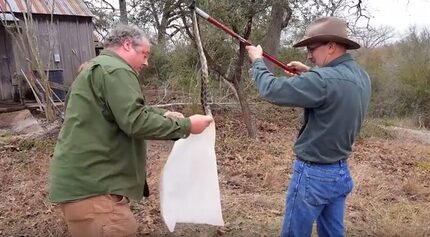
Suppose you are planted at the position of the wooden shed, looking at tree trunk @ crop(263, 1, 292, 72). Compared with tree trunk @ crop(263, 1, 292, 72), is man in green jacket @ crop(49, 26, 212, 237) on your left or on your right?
right

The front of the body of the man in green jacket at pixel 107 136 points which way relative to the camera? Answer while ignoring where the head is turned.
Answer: to the viewer's right

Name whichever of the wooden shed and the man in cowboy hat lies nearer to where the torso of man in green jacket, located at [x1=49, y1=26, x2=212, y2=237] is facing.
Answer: the man in cowboy hat

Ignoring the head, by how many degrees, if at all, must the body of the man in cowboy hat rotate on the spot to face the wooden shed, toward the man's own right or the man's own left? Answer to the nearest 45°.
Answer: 0° — they already face it

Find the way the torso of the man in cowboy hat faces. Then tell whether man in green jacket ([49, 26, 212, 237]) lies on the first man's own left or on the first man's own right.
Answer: on the first man's own left

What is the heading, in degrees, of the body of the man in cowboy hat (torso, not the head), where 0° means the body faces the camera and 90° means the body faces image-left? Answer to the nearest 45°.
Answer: approximately 135°

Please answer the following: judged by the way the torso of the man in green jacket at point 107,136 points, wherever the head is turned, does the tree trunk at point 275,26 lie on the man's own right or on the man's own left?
on the man's own left

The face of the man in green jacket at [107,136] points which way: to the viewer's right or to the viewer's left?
to the viewer's right

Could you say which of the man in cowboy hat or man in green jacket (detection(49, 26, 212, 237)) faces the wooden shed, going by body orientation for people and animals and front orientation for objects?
the man in cowboy hat

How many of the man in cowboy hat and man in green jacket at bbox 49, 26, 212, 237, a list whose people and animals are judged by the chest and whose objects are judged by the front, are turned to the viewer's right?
1
